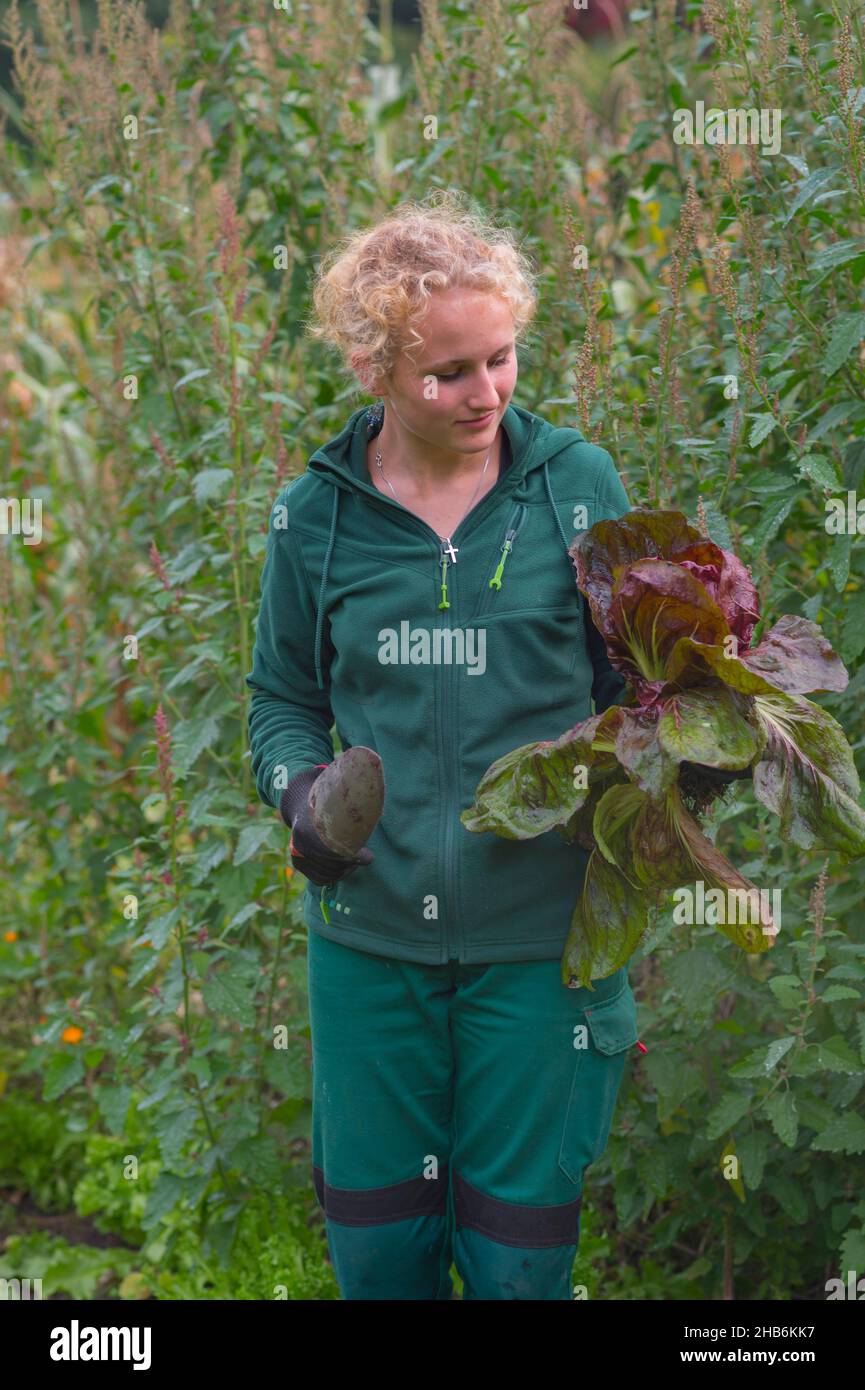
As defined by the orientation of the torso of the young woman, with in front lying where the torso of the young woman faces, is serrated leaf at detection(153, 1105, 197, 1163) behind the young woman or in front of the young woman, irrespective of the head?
behind

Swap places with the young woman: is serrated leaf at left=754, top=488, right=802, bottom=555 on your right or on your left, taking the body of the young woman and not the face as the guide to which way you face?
on your left

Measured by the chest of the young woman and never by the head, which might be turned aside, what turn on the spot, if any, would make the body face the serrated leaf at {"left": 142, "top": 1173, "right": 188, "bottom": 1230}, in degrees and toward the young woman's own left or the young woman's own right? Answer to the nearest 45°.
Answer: approximately 135° to the young woman's own right

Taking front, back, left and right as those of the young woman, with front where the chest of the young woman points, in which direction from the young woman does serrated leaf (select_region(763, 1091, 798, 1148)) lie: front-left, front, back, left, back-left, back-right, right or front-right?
back-left

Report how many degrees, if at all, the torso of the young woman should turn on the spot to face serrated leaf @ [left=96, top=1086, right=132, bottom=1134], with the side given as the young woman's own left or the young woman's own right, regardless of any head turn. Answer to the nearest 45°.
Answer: approximately 135° to the young woman's own right

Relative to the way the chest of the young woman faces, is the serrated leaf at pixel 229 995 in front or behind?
behind

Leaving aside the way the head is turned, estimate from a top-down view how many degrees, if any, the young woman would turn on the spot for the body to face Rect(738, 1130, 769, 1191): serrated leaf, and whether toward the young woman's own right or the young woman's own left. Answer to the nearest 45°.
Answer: approximately 135° to the young woman's own left

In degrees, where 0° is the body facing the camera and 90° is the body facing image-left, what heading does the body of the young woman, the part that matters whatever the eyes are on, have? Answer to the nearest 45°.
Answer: approximately 0°
